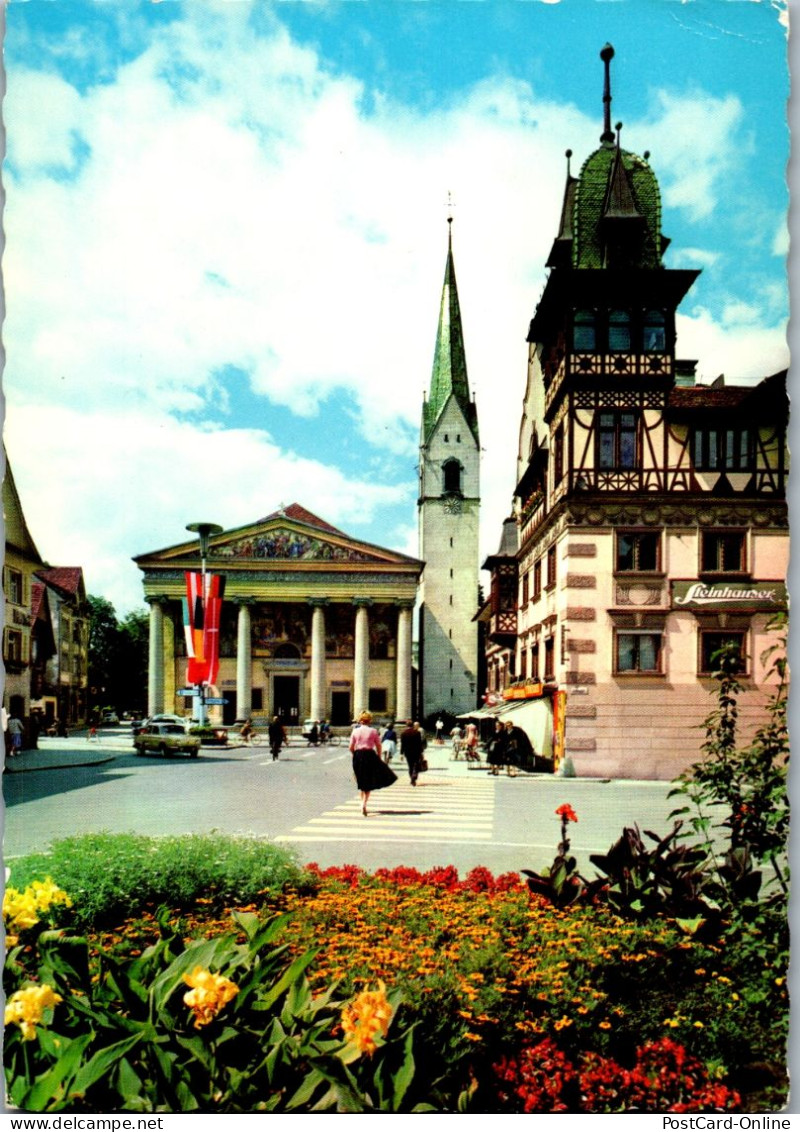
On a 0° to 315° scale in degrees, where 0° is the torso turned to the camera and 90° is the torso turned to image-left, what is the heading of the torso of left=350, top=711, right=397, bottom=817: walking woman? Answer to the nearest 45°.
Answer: approximately 180°

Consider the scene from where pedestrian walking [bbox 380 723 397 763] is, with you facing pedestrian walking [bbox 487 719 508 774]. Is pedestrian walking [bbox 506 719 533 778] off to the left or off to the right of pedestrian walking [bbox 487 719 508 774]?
right

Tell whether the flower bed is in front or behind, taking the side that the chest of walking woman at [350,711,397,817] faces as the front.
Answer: behind

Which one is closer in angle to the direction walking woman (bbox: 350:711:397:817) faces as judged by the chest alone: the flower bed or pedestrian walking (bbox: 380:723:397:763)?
the pedestrian walking

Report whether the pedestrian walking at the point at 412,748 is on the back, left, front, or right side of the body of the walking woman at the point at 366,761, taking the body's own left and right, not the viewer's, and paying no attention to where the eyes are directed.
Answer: front

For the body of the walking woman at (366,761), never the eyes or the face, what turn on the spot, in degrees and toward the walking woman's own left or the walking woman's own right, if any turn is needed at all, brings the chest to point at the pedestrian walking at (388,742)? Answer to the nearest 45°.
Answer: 0° — they already face them
